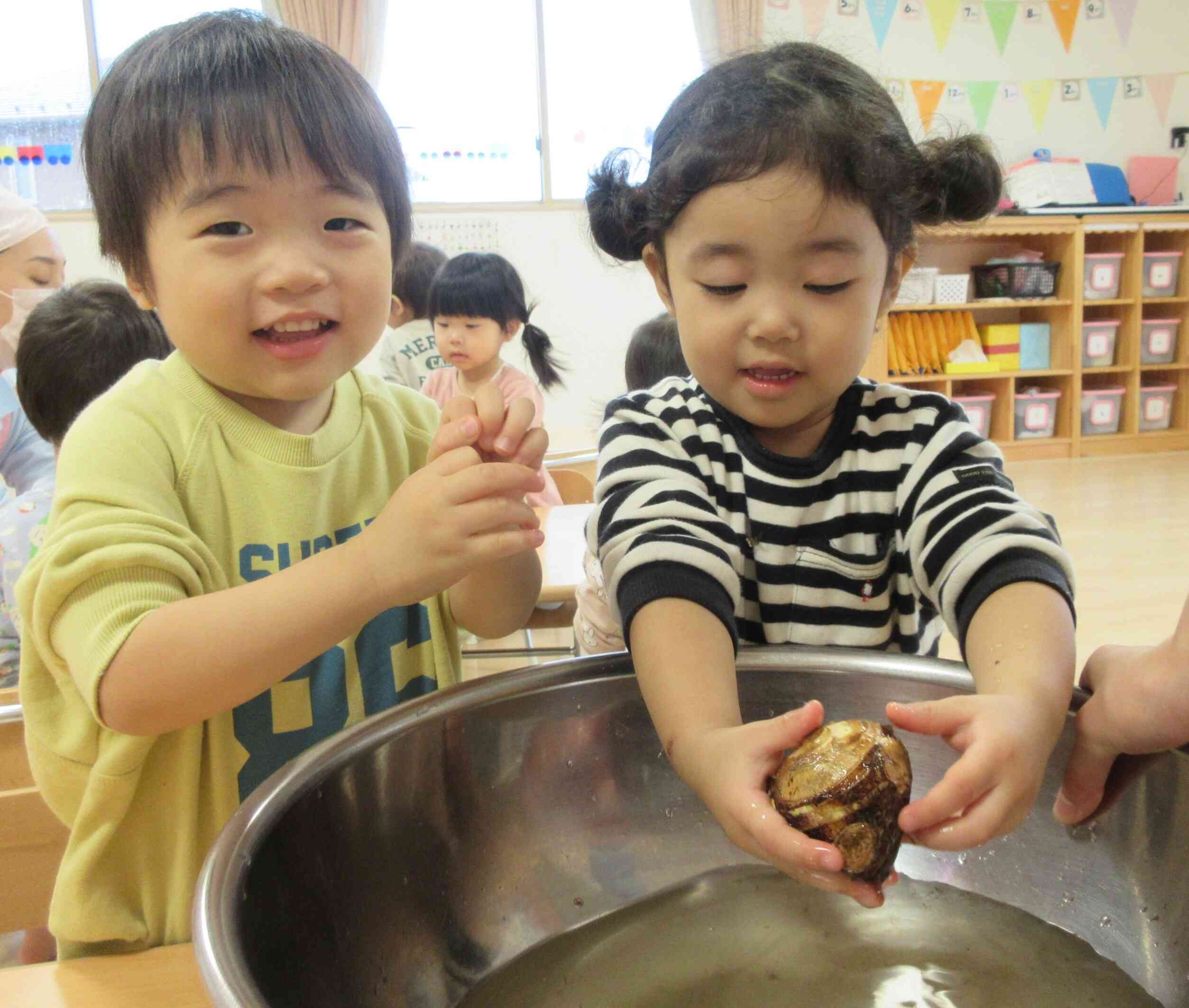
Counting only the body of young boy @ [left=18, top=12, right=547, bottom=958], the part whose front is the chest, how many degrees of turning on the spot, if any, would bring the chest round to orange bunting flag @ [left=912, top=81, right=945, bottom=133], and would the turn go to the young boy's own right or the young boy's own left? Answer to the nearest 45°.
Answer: approximately 90° to the young boy's own left

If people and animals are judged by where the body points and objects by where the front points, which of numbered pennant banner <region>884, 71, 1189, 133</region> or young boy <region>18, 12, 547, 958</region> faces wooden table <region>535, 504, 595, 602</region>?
the numbered pennant banner

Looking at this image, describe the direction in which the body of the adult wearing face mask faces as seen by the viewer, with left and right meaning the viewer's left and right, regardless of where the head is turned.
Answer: facing the viewer and to the right of the viewer

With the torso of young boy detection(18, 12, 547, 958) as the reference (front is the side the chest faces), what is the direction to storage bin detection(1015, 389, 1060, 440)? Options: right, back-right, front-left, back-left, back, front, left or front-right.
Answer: left

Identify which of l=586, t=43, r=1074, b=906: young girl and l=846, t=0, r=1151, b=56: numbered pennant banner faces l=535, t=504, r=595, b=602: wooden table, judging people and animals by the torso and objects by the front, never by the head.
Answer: the numbered pennant banner

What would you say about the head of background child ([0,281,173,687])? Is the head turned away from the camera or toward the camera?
away from the camera

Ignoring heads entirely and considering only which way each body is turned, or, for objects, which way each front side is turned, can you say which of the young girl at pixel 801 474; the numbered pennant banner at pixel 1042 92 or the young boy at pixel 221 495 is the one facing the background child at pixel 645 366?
the numbered pennant banner

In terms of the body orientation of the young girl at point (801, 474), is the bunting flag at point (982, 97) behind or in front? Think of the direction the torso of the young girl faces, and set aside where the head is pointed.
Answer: behind

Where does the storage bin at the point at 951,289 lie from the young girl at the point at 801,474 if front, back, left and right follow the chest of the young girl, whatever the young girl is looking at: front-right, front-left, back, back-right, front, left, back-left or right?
back

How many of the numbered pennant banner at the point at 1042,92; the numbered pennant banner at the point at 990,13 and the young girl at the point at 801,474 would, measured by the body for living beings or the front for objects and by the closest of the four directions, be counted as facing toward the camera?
3

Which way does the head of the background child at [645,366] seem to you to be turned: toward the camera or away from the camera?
away from the camera

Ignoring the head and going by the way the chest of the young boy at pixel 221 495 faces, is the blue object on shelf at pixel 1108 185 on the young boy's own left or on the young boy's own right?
on the young boy's own left
